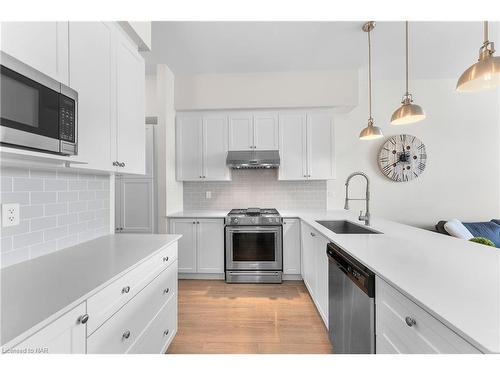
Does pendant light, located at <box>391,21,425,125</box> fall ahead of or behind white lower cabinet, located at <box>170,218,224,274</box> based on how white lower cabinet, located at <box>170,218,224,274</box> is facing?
ahead

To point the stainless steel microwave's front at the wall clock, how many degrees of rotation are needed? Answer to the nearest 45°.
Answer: approximately 45° to its left

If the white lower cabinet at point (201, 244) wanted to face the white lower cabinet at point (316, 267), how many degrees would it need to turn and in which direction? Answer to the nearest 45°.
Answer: approximately 45° to its left

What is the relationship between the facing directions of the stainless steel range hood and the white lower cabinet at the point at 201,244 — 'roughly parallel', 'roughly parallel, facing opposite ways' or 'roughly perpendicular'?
roughly parallel

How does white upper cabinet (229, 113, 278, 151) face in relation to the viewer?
toward the camera

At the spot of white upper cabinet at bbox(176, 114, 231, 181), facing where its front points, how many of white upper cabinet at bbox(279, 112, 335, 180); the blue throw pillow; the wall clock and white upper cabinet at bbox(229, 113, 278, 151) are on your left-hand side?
4

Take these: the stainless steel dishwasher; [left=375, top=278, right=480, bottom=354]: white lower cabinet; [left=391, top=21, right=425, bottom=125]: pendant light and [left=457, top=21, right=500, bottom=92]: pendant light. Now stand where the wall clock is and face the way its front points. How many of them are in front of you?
4

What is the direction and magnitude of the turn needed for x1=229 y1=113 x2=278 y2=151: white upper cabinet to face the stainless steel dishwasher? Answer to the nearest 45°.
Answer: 0° — it already faces it

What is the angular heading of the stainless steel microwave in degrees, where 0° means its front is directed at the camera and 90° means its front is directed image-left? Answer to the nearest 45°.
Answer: approximately 315°

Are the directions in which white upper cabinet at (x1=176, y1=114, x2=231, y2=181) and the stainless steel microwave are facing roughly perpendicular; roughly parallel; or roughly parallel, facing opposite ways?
roughly perpendicular

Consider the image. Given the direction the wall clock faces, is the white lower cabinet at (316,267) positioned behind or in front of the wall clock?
in front

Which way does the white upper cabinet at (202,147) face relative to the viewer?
toward the camera

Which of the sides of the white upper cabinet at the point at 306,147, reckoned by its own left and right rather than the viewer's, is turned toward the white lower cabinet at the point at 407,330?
front

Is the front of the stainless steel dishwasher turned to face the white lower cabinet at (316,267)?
no

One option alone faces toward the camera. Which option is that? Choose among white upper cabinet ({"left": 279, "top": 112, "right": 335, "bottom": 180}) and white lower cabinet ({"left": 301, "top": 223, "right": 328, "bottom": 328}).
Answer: the white upper cabinet

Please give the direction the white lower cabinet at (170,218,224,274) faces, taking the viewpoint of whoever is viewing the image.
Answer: facing the viewer
